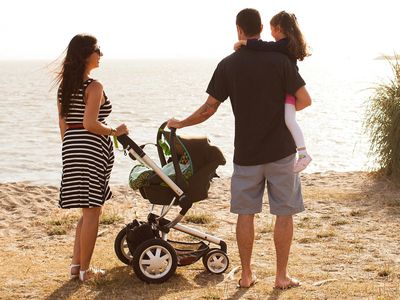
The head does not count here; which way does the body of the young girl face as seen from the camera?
to the viewer's left

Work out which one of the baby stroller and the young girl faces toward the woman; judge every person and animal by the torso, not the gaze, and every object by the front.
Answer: the young girl

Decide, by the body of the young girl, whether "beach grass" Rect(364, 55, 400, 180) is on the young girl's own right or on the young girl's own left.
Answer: on the young girl's own right

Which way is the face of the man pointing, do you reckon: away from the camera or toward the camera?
away from the camera

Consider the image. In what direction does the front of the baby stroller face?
to the viewer's right

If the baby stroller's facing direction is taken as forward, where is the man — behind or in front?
in front

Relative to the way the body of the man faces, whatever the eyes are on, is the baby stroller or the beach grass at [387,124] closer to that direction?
the beach grass

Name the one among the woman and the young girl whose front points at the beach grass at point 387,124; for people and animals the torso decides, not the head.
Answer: the woman

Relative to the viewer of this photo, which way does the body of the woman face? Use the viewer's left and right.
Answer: facing away from the viewer and to the right of the viewer

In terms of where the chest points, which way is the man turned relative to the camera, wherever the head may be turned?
away from the camera

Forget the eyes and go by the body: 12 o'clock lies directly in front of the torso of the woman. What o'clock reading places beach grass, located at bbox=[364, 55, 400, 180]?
The beach grass is roughly at 12 o'clock from the woman.

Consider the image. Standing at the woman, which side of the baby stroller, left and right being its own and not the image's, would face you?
back

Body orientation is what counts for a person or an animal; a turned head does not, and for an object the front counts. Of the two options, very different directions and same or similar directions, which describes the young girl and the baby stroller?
very different directions

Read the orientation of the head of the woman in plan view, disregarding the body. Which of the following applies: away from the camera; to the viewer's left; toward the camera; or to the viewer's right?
to the viewer's right

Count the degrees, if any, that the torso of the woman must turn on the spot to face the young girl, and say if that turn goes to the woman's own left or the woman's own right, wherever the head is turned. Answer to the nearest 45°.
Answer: approximately 45° to the woman's own right
